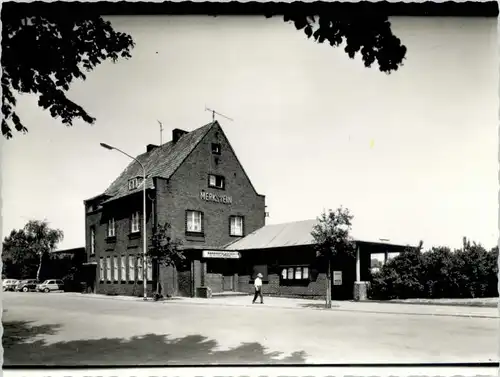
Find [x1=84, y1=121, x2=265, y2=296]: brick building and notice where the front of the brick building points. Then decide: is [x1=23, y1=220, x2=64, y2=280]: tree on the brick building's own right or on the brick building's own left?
on the brick building's own right

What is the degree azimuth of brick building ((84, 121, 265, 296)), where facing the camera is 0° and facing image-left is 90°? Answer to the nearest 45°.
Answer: approximately 315°

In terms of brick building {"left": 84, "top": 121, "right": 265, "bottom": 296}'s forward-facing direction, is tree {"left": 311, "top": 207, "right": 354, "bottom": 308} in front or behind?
in front

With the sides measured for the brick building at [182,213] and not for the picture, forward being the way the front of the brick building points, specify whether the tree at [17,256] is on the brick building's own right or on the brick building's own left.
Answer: on the brick building's own right
